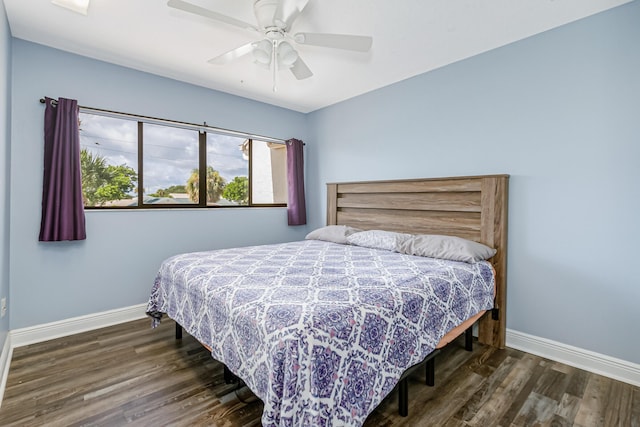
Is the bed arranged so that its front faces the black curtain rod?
no

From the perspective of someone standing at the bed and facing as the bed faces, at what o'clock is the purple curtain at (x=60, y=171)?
The purple curtain is roughly at 2 o'clock from the bed.

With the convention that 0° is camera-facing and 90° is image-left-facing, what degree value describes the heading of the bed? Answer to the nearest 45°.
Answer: approximately 45°

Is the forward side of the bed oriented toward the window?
no

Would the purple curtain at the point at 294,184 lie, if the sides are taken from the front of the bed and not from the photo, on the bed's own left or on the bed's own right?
on the bed's own right
